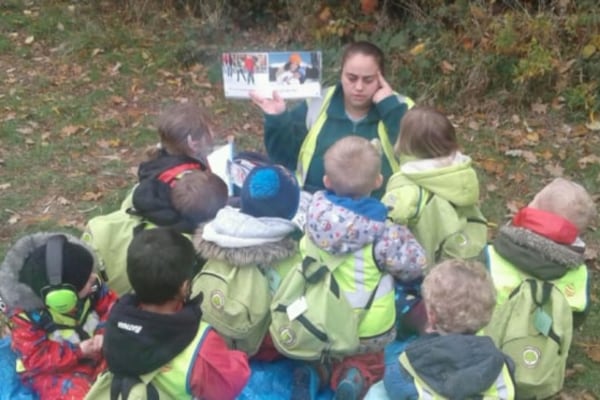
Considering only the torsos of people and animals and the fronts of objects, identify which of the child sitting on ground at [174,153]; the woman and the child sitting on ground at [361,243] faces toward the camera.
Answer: the woman

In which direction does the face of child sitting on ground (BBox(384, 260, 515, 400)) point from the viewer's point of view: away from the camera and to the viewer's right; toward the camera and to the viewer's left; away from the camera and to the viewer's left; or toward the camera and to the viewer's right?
away from the camera and to the viewer's left

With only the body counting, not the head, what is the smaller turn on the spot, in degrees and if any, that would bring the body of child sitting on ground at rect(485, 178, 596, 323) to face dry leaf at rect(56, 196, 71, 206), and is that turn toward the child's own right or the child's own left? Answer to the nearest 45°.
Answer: approximately 90° to the child's own left

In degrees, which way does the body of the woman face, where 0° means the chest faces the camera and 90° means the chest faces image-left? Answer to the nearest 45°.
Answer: approximately 0°

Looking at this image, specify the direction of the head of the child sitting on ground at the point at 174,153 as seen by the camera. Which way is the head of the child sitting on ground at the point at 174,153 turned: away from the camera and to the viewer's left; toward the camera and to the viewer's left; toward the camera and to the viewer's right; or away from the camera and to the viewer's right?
away from the camera and to the viewer's right

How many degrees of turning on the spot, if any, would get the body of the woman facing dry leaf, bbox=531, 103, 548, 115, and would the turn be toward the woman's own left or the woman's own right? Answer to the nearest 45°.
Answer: approximately 135° to the woman's own left

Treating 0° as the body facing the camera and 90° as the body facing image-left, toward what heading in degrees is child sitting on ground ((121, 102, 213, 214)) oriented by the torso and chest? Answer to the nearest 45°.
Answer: approximately 225°

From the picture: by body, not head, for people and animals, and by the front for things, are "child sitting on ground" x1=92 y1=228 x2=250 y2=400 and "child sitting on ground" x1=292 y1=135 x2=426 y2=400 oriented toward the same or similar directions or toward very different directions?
same or similar directions

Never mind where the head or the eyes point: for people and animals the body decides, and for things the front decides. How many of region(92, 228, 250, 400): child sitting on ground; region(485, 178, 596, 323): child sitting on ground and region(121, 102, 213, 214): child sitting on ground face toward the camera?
0

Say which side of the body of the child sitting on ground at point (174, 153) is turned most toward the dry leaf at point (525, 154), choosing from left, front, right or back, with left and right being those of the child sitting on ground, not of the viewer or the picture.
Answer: front

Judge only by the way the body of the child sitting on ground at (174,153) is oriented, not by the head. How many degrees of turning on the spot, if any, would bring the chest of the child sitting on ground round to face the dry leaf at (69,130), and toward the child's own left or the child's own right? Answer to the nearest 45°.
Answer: approximately 45° to the child's own left

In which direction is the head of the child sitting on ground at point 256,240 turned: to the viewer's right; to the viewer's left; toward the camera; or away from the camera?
away from the camera

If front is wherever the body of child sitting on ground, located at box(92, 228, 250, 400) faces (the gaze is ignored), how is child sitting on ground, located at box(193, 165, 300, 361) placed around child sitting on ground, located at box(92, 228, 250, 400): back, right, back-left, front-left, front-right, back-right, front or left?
front

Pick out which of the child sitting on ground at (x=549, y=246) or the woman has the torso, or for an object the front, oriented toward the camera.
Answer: the woman

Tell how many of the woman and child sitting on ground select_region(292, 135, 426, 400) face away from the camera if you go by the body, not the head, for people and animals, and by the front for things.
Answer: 1

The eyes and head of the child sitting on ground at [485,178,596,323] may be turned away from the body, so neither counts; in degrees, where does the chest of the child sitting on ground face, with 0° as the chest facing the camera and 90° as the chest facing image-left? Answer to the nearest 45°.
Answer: approximately 180°

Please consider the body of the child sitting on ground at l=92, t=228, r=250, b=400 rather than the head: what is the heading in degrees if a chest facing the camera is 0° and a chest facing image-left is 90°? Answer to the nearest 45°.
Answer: approximately 225°
